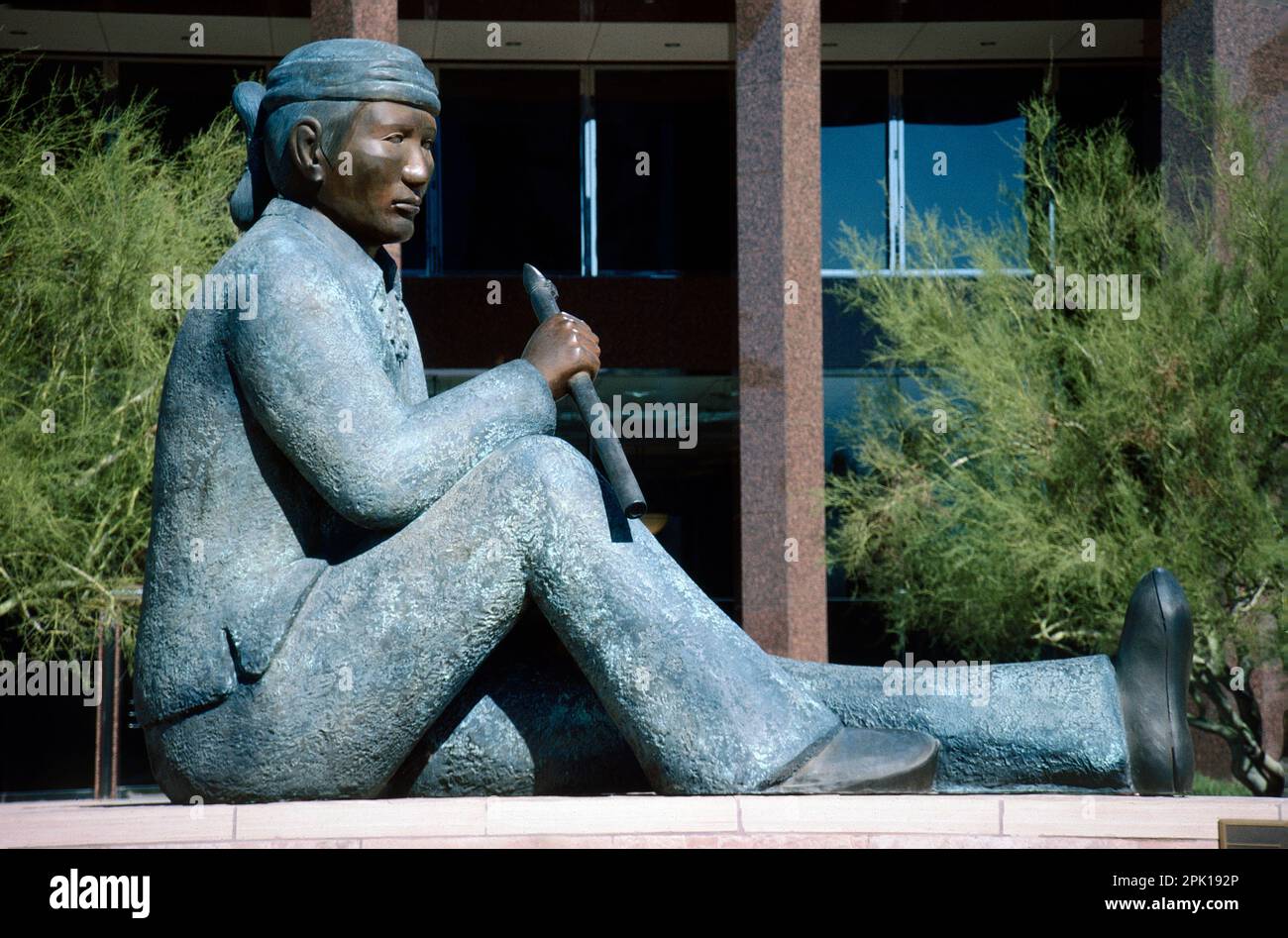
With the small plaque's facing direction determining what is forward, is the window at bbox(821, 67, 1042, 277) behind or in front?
behind

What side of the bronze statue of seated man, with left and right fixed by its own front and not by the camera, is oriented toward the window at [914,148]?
left

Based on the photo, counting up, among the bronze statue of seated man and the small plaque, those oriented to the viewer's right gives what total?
1

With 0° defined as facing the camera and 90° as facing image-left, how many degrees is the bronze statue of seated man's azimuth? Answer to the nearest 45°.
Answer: approximately 270°

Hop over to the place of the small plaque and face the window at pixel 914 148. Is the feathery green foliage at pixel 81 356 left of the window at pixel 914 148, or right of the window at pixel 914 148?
left

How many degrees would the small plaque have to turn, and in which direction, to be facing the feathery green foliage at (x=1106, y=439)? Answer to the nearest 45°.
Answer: approximately 180°

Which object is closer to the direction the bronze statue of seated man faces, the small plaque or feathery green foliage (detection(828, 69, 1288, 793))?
the small plaque

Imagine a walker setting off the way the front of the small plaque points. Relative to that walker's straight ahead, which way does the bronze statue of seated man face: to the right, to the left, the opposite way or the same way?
to the left

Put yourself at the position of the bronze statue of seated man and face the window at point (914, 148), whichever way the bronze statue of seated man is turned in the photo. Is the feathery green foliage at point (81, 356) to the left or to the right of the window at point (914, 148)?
left

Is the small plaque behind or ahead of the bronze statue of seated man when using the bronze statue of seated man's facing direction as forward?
ahead

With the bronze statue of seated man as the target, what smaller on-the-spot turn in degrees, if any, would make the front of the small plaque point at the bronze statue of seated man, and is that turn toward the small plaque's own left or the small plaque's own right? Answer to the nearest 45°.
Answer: approximately 90° to the small plaque's own right
